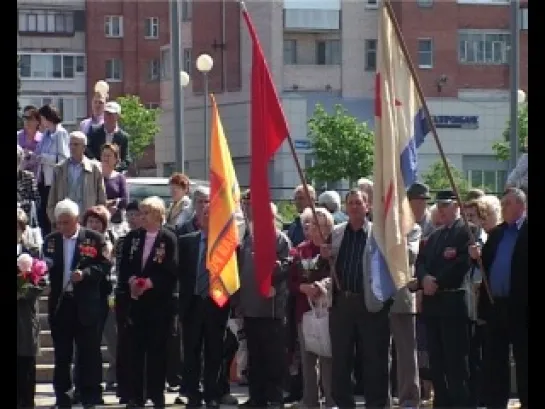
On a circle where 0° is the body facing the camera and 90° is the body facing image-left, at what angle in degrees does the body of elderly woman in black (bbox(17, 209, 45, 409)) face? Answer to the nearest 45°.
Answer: approximately 315°

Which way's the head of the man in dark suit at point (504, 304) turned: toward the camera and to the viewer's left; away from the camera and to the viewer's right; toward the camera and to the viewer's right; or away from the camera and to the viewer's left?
toward the camera and to the viewer's left

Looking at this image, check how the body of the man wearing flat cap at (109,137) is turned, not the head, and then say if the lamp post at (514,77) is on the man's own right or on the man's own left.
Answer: on the man's own left

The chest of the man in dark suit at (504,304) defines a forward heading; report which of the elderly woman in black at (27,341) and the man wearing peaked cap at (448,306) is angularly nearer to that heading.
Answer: the elderly woman in black

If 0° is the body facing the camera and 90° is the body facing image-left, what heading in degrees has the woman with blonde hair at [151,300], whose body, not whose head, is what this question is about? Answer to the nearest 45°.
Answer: approximately 0°

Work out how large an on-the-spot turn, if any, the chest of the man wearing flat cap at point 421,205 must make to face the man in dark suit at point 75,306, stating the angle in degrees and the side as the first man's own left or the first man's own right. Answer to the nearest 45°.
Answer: approximately 45° to the first man's own right

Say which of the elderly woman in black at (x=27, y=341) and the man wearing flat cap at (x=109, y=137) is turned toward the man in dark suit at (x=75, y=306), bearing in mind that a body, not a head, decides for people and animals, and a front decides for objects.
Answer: the man wearing flat cap

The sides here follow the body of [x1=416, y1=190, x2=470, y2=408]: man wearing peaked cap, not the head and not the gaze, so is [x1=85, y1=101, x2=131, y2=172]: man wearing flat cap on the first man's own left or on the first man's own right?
on the first man's own right

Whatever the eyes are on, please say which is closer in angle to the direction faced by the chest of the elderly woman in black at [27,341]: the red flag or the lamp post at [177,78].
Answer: the red flag

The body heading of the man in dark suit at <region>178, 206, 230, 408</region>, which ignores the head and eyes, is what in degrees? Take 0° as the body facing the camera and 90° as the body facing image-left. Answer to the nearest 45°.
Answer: approximately 0°

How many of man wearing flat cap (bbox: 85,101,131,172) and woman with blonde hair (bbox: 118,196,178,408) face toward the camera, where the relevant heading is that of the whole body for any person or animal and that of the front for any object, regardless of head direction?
2

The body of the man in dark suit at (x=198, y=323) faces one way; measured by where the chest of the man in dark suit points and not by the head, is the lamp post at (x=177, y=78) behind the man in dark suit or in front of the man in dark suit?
behind
